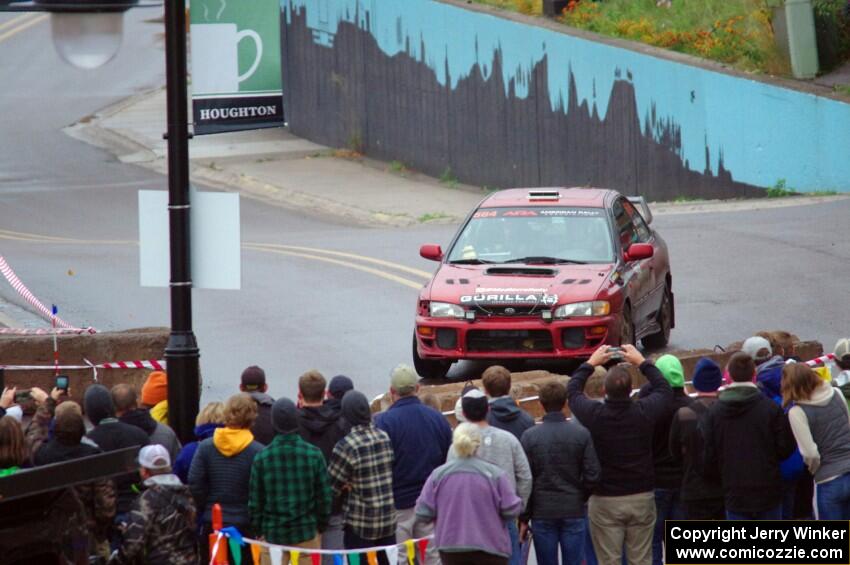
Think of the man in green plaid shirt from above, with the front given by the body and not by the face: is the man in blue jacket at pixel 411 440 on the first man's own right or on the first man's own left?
on the first man's own right

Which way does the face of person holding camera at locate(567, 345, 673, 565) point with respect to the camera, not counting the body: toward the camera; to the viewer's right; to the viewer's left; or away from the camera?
away from the camera

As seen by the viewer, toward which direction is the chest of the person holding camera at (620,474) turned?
away from the camera

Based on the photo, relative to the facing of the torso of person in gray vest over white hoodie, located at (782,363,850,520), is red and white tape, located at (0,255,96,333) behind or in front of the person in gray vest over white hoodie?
in front

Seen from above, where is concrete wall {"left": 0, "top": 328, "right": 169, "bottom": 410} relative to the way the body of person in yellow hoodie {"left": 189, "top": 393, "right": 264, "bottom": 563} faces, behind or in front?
in front

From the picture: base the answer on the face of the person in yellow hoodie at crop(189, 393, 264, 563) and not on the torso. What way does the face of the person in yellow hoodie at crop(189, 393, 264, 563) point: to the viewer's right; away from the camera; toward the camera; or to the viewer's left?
away from the camera

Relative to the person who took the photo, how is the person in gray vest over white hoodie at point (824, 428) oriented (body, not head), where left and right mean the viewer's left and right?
facing away from the viewer and to the left of the viewer

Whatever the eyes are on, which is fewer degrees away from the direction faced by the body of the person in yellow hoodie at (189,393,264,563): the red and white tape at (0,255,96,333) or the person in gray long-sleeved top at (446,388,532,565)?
the red and white tape

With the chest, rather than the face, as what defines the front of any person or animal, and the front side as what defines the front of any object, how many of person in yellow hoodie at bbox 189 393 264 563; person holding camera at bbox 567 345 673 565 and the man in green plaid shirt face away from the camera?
3

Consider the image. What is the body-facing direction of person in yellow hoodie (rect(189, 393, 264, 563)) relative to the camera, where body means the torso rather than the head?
away from the camera

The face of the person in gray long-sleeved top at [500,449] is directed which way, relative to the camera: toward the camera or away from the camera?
away from the camera

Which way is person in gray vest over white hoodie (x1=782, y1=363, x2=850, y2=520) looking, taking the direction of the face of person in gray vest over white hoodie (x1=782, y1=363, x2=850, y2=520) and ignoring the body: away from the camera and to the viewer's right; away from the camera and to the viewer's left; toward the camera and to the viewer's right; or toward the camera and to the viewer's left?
away from the camera and to the viewer's left

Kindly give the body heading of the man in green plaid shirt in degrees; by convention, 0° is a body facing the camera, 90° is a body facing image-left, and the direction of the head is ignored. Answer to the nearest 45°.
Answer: approximately 180°

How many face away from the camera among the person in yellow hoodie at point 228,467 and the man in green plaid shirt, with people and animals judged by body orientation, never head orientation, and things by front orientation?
2
